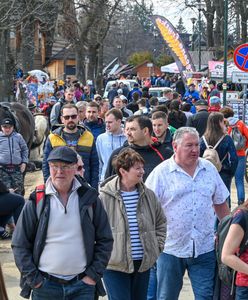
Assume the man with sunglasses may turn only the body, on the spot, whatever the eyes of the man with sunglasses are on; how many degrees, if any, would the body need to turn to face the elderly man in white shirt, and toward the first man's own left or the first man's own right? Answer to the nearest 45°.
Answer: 0° — they already face them

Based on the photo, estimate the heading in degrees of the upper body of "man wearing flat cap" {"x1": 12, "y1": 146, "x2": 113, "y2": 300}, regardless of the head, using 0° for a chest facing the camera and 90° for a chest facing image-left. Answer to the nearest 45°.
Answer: approximately 0°

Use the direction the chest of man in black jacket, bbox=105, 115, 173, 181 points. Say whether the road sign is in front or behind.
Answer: behind

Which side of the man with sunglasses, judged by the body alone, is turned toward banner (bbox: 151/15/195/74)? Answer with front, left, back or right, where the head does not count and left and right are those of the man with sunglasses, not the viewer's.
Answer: back

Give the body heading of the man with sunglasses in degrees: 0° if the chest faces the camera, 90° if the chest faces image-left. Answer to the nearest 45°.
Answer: approximately 0°
